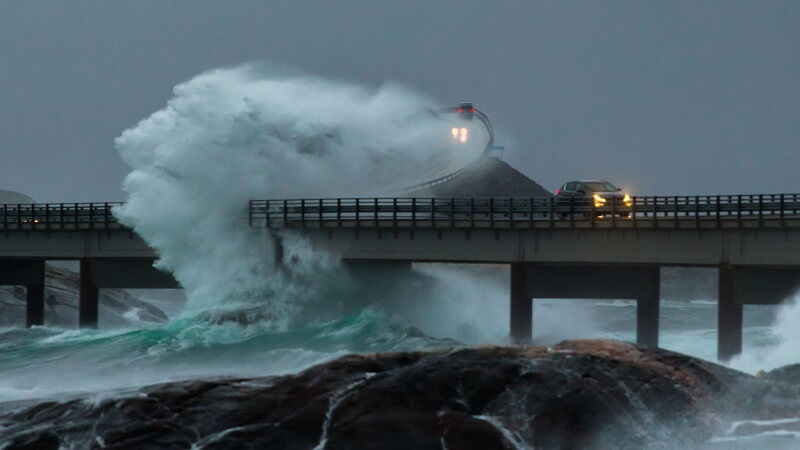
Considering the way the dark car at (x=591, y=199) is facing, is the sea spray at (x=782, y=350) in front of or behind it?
in front

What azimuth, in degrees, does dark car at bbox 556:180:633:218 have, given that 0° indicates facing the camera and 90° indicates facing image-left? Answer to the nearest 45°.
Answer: approximately 315°
